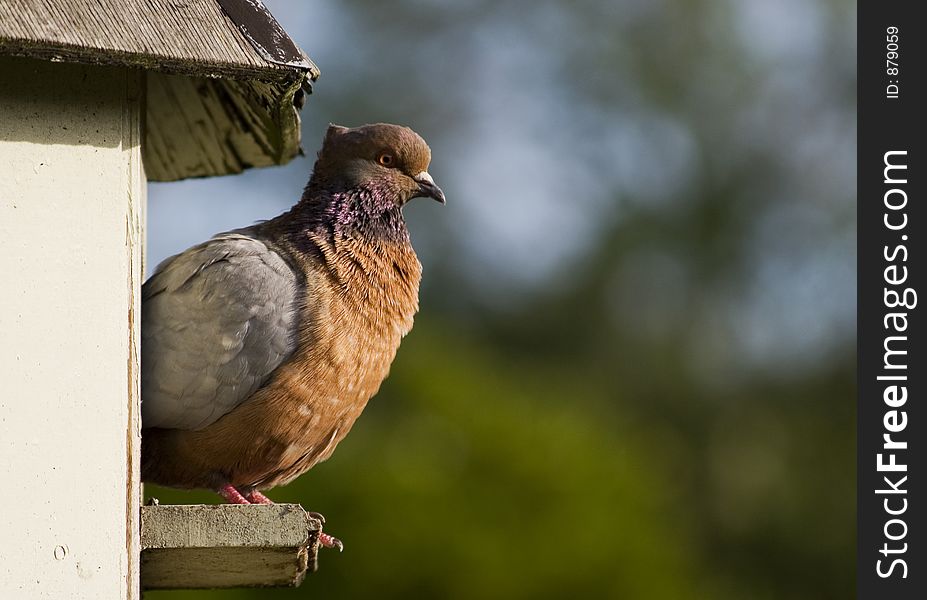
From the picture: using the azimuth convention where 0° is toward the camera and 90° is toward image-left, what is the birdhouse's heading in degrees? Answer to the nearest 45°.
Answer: approximately 270°

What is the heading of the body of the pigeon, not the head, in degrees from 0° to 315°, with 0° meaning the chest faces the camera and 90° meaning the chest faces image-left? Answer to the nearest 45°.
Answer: approximately 270°
